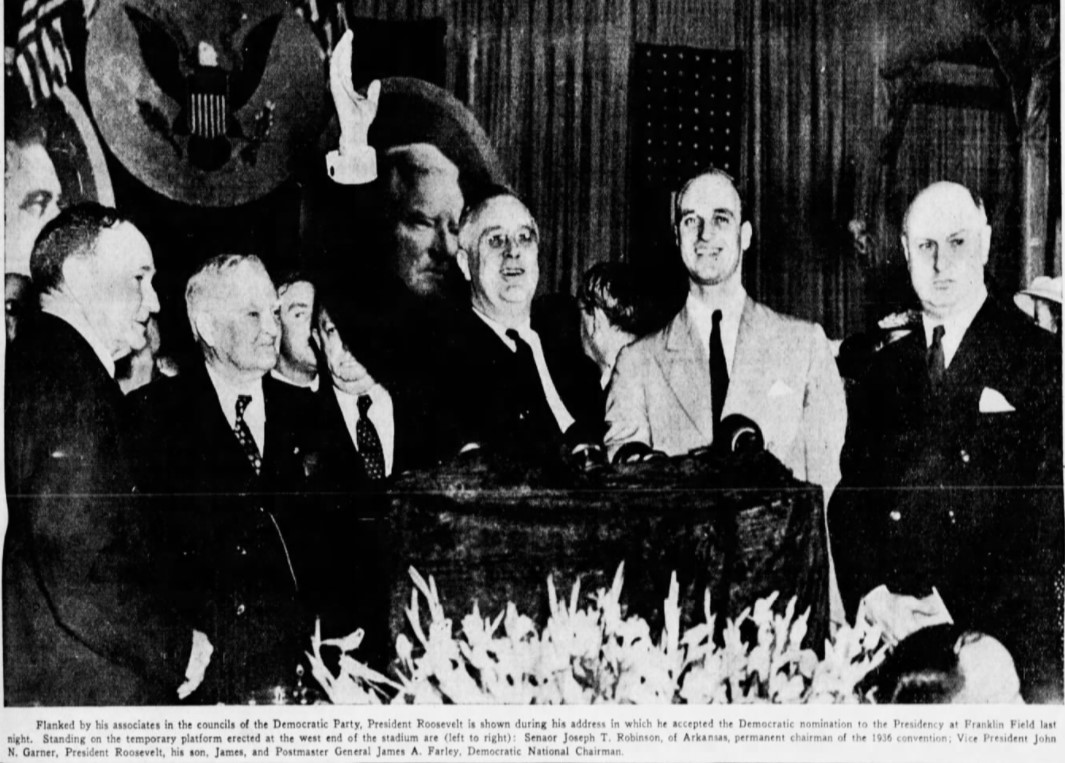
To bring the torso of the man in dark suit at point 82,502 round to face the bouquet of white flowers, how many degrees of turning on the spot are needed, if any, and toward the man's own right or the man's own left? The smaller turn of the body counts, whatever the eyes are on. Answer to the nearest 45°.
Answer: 0° — they already face it

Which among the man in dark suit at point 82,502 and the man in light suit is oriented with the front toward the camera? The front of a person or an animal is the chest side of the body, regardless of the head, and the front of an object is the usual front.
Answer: the man in light suit

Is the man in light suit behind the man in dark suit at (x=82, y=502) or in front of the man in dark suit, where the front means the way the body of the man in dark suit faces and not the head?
in front

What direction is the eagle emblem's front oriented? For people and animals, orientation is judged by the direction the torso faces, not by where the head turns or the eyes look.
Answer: toward the camera

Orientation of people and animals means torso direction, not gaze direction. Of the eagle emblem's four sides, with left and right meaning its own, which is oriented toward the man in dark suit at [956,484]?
left

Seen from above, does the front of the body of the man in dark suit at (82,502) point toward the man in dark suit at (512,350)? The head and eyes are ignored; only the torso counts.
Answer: yes

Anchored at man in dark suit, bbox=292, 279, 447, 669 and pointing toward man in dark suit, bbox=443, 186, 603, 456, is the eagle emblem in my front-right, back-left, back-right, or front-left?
back-left

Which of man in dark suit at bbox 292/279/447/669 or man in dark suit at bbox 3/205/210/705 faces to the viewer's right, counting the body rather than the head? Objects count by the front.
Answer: man in dark suit at bbox 3/205/210/705

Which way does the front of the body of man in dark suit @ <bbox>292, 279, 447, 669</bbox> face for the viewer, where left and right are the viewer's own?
facing the viewer

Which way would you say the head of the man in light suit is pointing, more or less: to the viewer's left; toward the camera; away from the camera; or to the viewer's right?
toward the camera

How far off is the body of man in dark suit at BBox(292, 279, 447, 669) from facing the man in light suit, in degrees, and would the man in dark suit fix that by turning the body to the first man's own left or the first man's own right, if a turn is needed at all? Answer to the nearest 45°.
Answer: approximately 90° to the first man's own left

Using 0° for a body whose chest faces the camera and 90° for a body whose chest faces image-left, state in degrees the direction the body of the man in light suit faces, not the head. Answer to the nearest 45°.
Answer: approximately 0°

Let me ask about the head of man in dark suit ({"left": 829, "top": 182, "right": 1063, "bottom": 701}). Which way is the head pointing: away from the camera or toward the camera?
toward the camera

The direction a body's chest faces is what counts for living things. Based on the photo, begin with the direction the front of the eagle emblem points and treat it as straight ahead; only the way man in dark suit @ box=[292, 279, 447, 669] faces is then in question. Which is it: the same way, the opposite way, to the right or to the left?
the same way

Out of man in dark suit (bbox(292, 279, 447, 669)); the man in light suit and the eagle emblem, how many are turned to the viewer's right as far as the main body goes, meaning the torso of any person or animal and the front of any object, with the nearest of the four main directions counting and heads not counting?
0

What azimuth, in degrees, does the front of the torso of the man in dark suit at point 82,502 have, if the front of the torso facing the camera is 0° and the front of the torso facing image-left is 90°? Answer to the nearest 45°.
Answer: approximately 270°
